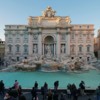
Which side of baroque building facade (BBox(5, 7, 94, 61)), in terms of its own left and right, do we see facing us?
front
